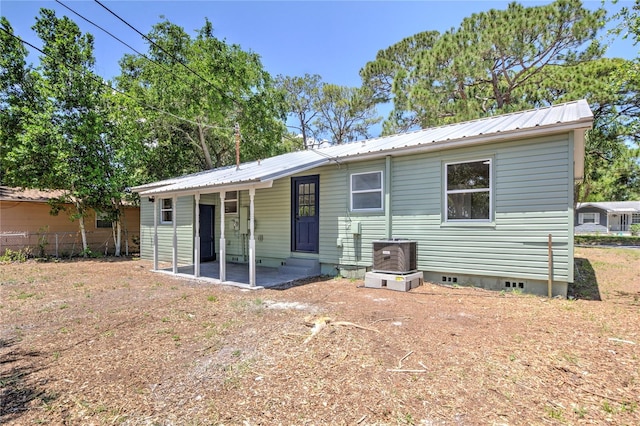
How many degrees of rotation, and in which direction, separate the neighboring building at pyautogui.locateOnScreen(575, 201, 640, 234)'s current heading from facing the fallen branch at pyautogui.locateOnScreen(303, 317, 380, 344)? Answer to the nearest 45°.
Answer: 0° — it already faces it

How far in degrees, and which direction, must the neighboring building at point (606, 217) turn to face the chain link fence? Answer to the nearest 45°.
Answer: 0° — it already faces it

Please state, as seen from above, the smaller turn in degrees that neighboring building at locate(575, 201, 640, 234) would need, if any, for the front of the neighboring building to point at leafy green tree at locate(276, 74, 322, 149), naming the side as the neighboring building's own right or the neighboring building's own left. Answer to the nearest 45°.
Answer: approximately 45° to the neighboring building's own right

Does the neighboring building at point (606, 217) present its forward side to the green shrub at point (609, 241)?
yes

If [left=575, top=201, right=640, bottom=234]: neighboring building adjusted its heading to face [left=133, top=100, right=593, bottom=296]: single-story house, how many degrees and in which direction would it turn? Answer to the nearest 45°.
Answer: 0° — it already faces it

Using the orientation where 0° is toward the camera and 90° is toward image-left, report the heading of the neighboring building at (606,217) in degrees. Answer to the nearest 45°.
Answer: approximately 0°

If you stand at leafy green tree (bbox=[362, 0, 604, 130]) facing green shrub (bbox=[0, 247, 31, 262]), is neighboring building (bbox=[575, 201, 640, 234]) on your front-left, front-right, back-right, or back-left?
back-right

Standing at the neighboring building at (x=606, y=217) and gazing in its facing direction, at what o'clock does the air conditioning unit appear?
The air conditioning unit is roughly at 12 o'clock from the neighboring building.
